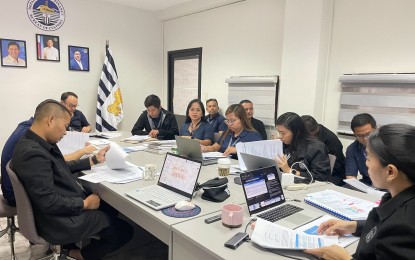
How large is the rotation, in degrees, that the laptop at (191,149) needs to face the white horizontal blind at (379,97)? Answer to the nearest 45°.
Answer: approximately 45° to its right

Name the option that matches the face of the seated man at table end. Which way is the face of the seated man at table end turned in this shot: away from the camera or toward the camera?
toward the camera

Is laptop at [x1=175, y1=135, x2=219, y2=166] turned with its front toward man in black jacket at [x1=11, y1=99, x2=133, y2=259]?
no

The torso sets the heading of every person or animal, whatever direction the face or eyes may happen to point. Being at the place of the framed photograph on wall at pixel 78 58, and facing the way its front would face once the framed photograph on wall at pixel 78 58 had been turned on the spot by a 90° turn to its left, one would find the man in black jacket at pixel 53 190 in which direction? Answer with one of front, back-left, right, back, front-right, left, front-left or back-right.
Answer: back-right

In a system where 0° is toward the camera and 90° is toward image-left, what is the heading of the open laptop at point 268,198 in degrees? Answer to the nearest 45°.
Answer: approximately 315°

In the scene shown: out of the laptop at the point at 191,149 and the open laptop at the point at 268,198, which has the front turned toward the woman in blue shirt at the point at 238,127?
the laptop

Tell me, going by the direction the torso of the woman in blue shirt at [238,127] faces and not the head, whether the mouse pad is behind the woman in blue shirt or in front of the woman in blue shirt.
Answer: in front

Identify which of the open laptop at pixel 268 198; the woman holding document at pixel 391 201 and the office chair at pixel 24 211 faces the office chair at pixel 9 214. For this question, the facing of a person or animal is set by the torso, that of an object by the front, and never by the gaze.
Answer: the woman holding document

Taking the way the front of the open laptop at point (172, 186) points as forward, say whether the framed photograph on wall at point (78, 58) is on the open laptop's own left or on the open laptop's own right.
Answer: on the open laptop's own right

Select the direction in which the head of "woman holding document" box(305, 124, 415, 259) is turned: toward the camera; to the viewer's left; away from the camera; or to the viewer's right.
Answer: to the viewer's left

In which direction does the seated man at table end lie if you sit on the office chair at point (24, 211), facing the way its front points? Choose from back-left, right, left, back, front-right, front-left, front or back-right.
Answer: front-left

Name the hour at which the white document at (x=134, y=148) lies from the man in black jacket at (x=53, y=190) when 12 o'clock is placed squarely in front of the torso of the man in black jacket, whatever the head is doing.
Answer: The white document is roughly at 10 o'clock from the man in black jacket.

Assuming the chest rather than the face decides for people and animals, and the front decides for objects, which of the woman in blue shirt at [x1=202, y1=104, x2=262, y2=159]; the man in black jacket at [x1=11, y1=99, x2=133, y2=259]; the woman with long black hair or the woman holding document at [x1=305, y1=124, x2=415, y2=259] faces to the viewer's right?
the man in black jacket

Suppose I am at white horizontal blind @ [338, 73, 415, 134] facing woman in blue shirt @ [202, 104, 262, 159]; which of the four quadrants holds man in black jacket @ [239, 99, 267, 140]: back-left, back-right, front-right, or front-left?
front-right

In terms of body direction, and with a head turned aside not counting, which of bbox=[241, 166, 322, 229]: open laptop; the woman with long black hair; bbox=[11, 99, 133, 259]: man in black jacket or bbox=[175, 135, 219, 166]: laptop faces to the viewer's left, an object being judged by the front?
the woman with long black hair

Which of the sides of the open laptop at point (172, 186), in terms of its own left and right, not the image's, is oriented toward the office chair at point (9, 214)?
right

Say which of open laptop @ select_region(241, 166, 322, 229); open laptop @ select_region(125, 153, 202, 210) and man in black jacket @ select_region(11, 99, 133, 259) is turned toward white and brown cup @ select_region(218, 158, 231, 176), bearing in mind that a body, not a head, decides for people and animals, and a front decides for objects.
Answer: the man in black jacket

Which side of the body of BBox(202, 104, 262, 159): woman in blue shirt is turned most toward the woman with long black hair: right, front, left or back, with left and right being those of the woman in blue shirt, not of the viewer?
left

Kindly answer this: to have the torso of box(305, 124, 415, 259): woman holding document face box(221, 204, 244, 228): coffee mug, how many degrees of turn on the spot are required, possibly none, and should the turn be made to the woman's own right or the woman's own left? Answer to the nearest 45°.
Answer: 0° — they already face it

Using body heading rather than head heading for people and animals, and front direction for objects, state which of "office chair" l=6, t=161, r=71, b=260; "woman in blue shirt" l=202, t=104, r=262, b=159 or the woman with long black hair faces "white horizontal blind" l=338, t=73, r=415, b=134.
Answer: the office chair

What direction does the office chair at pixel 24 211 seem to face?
to the viewer's right
